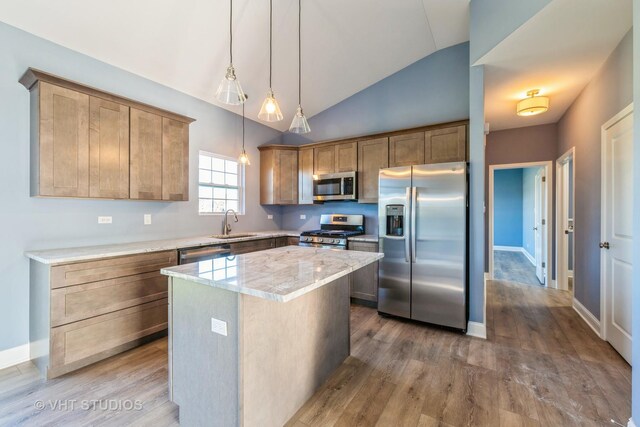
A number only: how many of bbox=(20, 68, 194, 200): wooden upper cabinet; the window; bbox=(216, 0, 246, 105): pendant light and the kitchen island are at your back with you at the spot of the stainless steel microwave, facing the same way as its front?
0

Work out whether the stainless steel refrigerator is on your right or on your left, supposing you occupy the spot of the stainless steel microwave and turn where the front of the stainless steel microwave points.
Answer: on your left

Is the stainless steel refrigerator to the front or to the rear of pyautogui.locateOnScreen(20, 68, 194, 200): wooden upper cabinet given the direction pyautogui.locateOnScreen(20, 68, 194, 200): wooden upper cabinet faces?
to the front

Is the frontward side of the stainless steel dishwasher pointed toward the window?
no

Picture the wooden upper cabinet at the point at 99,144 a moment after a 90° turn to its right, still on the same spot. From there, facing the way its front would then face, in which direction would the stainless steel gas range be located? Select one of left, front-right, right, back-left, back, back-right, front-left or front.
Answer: back-left

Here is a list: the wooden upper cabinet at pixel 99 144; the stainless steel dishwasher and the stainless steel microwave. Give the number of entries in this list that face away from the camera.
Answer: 0

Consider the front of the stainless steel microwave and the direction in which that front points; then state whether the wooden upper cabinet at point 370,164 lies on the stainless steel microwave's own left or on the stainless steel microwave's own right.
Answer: on the stainless steel microwave's own left

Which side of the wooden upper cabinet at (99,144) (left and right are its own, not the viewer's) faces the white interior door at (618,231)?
front

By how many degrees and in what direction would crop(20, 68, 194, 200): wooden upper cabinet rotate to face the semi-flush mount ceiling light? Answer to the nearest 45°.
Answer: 0° — it already faces it

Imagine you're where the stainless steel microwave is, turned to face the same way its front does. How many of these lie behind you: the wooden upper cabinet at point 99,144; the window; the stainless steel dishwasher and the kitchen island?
0

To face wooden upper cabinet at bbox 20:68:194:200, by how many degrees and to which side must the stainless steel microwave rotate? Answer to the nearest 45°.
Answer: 0° — it already faces it

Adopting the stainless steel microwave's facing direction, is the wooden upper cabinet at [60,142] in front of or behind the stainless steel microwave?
in front

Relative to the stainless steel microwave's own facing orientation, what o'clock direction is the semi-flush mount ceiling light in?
The semi-flush mount ceiling light is roughly at 8 o'clock from the stainless steel microwave.

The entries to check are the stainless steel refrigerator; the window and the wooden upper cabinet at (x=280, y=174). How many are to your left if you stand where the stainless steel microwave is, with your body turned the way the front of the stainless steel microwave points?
1

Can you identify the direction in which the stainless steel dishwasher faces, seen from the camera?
facing the viewer and to the right of the viewer

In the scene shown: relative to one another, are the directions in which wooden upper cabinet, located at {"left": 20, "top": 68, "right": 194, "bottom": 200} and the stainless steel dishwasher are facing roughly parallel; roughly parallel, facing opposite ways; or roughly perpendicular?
roughly parallel

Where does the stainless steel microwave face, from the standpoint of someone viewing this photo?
facing the viewer and to the left of the viewer

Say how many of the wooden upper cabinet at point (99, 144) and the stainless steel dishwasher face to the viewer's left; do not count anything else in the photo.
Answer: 0
